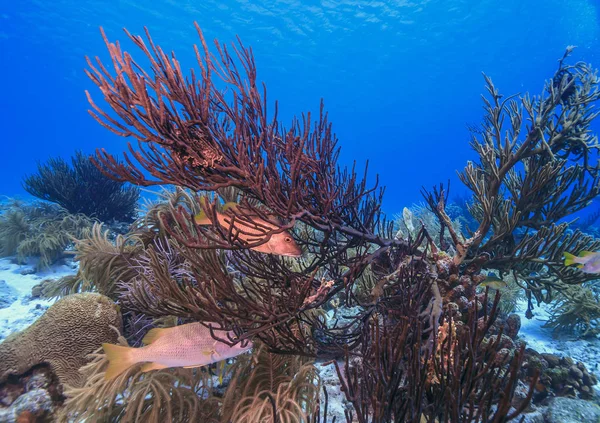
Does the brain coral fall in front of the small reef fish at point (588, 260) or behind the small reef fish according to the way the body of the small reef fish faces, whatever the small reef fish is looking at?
behind

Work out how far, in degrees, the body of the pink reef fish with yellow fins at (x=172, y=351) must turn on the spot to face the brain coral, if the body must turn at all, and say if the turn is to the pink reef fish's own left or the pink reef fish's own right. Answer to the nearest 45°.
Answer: approximately 135° to the pink reef fish's own left

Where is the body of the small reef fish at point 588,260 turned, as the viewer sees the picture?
to the viewer's right

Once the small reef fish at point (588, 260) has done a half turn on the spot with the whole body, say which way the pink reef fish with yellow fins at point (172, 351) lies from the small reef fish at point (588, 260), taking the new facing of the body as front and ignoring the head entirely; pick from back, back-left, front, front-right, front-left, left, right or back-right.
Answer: front-left

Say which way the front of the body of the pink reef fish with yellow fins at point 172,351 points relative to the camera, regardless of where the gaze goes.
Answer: to the viewer's right

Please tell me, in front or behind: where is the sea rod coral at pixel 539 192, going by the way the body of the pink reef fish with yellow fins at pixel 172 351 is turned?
in front
